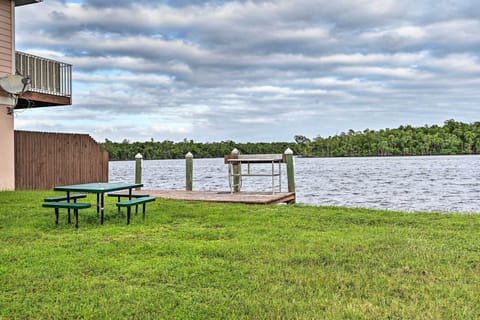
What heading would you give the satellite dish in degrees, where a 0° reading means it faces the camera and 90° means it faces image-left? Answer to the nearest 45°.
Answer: approximately 315°

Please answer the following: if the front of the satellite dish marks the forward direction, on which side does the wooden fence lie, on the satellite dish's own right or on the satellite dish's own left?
on the satellite dish's own left
